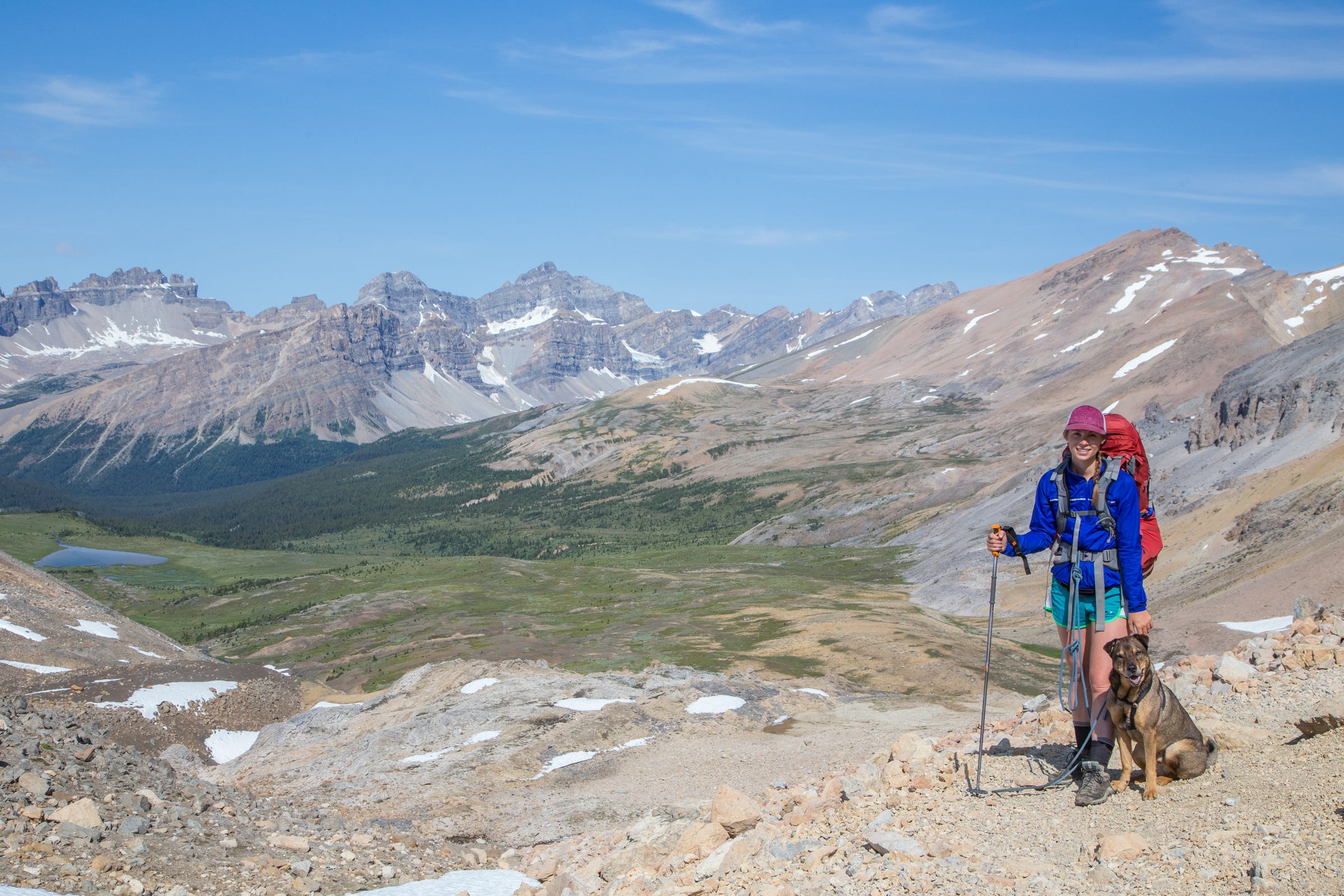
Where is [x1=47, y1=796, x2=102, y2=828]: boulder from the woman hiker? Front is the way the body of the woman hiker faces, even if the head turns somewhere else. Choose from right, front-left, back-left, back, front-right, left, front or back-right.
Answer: right

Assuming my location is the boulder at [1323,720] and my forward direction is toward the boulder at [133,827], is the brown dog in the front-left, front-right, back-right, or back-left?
front-left

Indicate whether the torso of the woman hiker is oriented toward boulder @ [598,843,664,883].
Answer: no

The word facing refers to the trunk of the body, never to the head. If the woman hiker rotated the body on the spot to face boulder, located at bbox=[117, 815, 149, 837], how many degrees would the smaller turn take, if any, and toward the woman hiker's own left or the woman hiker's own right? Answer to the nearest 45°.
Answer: approximately 90° to the woman hiker's own right

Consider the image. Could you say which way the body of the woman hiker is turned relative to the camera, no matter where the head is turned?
toward the camera

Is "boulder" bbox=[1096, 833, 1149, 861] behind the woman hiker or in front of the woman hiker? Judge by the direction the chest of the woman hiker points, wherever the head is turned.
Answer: in front

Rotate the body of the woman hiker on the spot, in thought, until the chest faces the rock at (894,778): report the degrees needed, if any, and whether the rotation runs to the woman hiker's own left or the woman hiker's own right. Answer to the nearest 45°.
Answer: approximately 135° to the woman hiker's own right

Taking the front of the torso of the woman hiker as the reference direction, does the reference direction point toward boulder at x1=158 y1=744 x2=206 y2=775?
no

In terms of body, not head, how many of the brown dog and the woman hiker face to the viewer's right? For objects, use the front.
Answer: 0

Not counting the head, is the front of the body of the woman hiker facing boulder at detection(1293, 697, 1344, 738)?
no

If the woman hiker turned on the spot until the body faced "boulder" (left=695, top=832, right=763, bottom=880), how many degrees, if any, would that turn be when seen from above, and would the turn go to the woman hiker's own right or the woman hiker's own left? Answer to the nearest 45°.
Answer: approximately 90° to the woman hiker's own right

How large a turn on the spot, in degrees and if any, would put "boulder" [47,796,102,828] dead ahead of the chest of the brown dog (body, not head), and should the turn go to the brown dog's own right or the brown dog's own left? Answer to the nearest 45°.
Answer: approximately 45° to the brown dog's own right

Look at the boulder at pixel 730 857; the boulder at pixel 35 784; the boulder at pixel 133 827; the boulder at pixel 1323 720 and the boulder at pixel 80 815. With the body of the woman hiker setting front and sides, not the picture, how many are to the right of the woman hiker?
4

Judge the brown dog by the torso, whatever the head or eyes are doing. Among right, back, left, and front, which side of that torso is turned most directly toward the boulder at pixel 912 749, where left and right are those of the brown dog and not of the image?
right

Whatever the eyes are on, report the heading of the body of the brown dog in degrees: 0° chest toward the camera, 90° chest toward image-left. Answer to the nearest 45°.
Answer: approximately 45°
